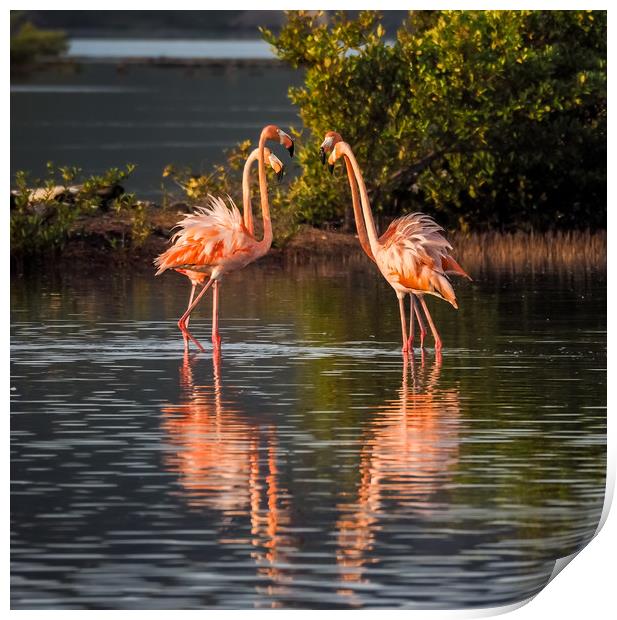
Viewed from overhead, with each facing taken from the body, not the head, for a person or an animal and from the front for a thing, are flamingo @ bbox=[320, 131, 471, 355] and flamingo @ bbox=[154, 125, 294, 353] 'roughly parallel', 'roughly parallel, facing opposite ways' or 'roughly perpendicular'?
roughly parallel, facing opposite ways

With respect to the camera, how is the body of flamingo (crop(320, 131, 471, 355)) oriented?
to the viewer's left

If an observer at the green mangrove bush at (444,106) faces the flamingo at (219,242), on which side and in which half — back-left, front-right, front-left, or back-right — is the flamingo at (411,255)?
front-left

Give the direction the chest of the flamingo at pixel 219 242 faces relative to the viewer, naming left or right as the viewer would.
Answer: facing to the right of the viewer

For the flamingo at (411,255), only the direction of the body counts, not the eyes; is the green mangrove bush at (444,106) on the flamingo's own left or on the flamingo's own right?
on the flamingo's own right

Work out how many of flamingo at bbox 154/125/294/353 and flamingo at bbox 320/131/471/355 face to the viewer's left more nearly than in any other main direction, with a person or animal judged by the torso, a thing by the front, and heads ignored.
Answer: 1

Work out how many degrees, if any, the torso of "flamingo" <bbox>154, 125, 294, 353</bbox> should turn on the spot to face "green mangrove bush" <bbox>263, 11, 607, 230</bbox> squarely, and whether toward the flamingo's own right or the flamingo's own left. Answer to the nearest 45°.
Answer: approximately 45° to the flamingo's own left

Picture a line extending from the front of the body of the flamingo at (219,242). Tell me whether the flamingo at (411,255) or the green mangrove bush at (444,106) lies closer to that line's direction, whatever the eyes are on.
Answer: the flamingo

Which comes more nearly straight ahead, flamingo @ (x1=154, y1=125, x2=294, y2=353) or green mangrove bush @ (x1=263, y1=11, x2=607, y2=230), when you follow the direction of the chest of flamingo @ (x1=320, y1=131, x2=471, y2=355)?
the flamingo

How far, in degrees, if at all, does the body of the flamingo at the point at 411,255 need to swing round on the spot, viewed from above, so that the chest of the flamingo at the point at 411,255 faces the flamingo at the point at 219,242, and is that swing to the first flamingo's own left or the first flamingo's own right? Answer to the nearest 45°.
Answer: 0° — it already faces it
